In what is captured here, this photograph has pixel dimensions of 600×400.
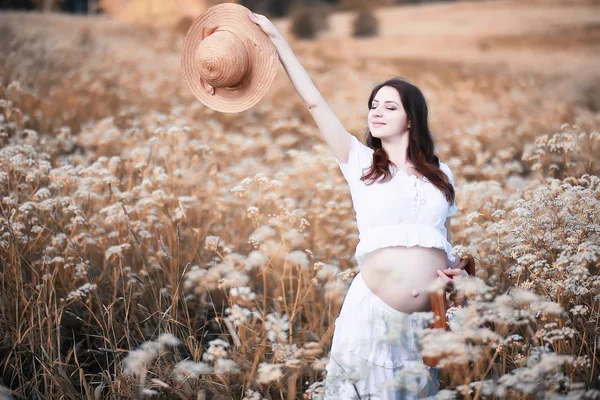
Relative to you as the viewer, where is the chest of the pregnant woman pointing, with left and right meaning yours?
facing the viewer and to the right of the viewer
